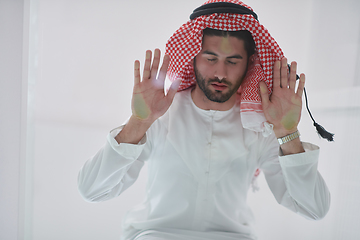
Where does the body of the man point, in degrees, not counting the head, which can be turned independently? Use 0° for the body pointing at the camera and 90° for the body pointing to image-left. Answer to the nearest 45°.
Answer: approximately 0°
